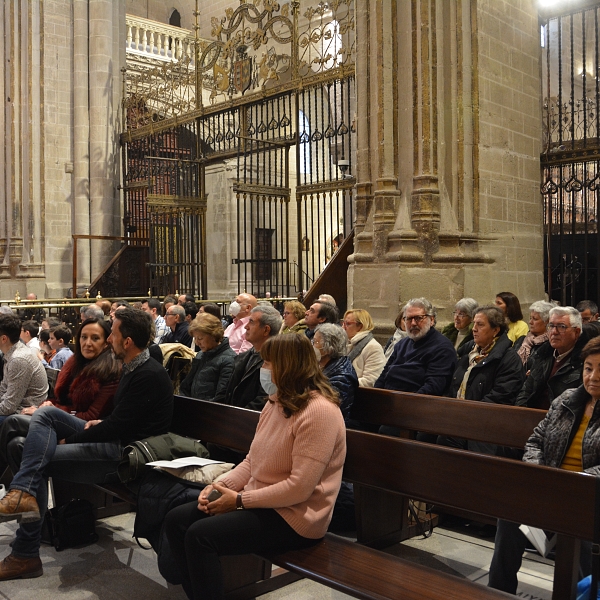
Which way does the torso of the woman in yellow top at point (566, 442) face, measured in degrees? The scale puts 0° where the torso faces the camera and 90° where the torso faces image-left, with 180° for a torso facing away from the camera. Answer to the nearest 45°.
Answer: approximately 45°

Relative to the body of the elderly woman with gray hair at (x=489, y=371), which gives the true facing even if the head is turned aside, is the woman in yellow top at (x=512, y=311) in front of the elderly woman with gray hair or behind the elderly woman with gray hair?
behind

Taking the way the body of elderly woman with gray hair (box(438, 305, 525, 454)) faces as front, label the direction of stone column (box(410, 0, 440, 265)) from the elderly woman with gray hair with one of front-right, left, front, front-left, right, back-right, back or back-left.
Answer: back-right

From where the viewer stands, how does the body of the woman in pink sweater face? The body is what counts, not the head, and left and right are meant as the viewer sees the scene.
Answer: facing to the left of the viewer

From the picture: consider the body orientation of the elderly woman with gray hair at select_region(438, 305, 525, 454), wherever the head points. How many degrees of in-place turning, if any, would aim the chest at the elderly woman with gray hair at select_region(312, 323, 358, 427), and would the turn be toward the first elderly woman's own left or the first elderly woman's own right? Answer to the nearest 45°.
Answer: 0° — they already face them

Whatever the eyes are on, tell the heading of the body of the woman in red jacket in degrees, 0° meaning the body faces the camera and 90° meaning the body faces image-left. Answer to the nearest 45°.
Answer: approximately 45°

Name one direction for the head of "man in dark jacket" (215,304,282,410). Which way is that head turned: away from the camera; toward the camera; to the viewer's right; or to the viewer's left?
to the viewer's left

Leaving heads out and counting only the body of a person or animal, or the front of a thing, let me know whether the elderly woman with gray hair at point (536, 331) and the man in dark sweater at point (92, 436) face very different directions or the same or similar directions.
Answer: same or similar directions

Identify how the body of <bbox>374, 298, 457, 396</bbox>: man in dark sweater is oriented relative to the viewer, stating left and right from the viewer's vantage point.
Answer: facing the viewer and to the left of the viewer

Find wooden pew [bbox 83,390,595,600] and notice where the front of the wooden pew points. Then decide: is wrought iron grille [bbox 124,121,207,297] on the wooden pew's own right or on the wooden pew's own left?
on the wooden pew's own right

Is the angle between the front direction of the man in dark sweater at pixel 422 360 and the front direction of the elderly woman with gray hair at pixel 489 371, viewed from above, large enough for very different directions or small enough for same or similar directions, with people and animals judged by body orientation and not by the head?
same or similar directions

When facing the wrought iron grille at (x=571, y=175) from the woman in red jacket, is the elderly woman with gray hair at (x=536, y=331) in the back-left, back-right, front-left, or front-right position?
front-right

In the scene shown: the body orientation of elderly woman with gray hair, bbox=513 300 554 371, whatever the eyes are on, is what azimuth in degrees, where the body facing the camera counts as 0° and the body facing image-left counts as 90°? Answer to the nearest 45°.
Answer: approximately 45°
